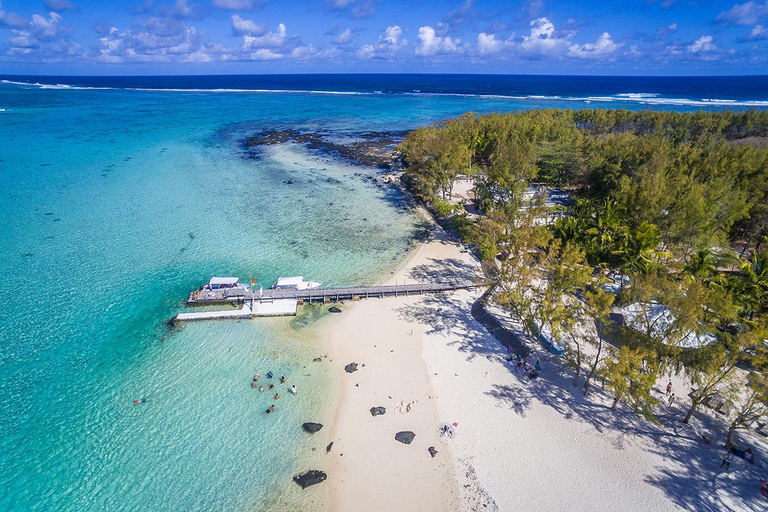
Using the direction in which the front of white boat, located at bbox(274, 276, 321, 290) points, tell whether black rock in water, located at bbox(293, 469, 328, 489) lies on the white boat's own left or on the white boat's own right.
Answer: on the white boat's own right

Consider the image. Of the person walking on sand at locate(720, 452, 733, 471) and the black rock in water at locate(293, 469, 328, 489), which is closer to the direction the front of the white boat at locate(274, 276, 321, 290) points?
the person walking on sand

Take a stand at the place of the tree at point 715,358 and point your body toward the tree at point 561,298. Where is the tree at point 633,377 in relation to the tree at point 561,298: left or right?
left

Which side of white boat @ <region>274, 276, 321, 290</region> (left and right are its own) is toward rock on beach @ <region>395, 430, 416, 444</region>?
right

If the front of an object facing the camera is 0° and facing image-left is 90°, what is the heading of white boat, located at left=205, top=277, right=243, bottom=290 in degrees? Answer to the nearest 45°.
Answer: approximately 270°

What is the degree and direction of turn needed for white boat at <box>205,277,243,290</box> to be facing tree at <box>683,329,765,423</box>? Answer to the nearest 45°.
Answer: approximately 45° to its right

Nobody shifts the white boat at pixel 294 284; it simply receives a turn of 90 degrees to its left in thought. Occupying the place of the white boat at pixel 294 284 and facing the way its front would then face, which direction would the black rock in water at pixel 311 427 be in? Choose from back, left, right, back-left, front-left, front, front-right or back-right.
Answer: back

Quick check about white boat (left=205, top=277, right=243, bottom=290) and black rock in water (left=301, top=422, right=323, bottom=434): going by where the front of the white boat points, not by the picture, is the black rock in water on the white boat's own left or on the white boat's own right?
on the white boat's own right

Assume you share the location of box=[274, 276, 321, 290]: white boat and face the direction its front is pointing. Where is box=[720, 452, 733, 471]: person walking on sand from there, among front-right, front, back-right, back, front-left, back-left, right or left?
front-right

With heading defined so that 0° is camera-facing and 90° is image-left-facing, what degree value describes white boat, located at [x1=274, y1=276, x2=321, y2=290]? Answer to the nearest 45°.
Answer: approximately 270°

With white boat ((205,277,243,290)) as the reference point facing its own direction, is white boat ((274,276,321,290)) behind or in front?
in front
